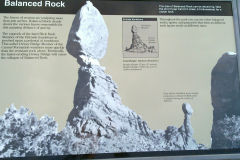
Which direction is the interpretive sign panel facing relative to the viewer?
toward the camera
